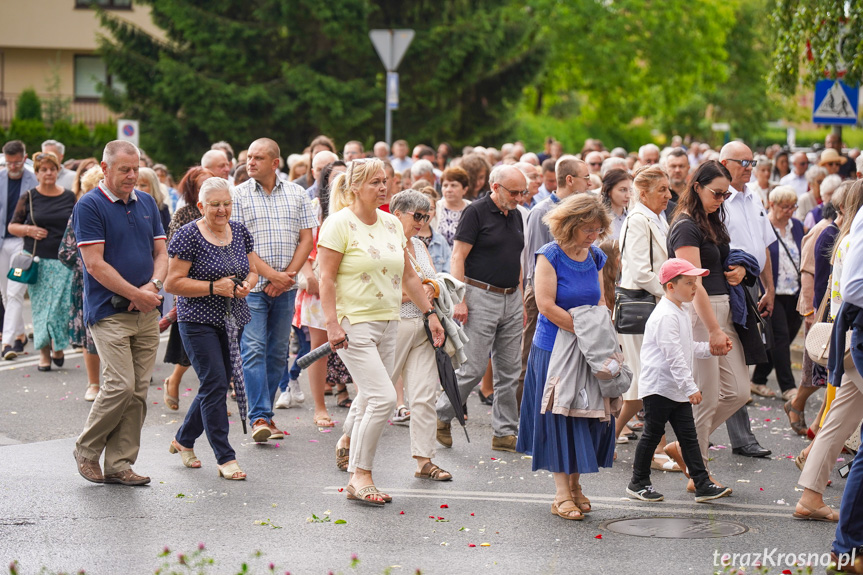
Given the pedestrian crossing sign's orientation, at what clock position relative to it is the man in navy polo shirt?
The man in navy polo shirt is roughly at 1 o'clock from the pedestrian crossing sign.

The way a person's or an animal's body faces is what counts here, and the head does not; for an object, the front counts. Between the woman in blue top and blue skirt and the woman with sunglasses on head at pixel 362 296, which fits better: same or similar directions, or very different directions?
same or similar directions

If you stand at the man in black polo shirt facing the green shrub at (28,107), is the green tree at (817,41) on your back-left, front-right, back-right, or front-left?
front-right

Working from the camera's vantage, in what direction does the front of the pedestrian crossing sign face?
facing the viewer

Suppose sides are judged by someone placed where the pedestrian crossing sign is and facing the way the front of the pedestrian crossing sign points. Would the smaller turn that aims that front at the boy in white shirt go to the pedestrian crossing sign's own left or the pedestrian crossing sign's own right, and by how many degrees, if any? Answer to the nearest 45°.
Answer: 0° — it already faces them

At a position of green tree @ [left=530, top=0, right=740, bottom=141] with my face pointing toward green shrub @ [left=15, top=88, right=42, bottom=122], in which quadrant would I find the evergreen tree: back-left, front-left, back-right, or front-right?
front-left

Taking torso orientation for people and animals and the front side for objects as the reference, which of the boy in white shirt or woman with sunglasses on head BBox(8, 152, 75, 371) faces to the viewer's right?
the boy in white shirt

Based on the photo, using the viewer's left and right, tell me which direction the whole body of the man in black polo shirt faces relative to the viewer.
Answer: facing the viewer and to the right of the viewer

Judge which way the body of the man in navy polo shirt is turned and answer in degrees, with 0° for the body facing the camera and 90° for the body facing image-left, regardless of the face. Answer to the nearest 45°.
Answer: approximately 315°

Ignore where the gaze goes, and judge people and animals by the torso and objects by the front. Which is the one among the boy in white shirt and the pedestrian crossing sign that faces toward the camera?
the pedestrian crossing sign

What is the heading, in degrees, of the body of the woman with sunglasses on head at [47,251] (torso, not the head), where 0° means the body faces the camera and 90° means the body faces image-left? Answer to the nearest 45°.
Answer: approximately 0°

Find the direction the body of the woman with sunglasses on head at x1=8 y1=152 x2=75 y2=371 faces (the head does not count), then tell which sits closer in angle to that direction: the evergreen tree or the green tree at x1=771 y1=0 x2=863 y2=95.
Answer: the green tree

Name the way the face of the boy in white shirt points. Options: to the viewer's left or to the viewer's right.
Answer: to the viewer's right

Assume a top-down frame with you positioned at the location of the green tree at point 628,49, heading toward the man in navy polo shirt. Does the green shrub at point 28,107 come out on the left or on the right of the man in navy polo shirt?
right

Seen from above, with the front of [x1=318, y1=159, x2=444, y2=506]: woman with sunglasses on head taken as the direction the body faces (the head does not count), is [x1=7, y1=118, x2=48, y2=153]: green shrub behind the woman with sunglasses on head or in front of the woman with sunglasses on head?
behind

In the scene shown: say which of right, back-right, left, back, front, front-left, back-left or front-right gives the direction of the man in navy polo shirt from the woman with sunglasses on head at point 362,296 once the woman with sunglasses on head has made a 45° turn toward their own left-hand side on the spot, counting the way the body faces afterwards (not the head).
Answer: back
